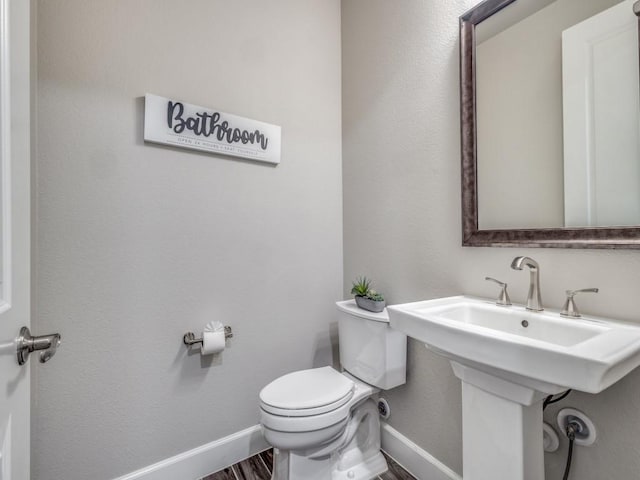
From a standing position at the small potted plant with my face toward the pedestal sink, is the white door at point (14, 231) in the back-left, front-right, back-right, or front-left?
front-right

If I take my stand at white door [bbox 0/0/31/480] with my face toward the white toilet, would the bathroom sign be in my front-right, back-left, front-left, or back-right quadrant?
front-left

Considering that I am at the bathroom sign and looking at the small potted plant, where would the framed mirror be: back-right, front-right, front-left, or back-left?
front-right

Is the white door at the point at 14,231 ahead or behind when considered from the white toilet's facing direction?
ahead

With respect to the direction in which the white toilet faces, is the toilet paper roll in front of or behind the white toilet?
in front

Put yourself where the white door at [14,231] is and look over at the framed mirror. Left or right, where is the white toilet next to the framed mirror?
left

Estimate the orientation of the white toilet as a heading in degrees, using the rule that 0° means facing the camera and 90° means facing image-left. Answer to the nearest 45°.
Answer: approximately 45°
